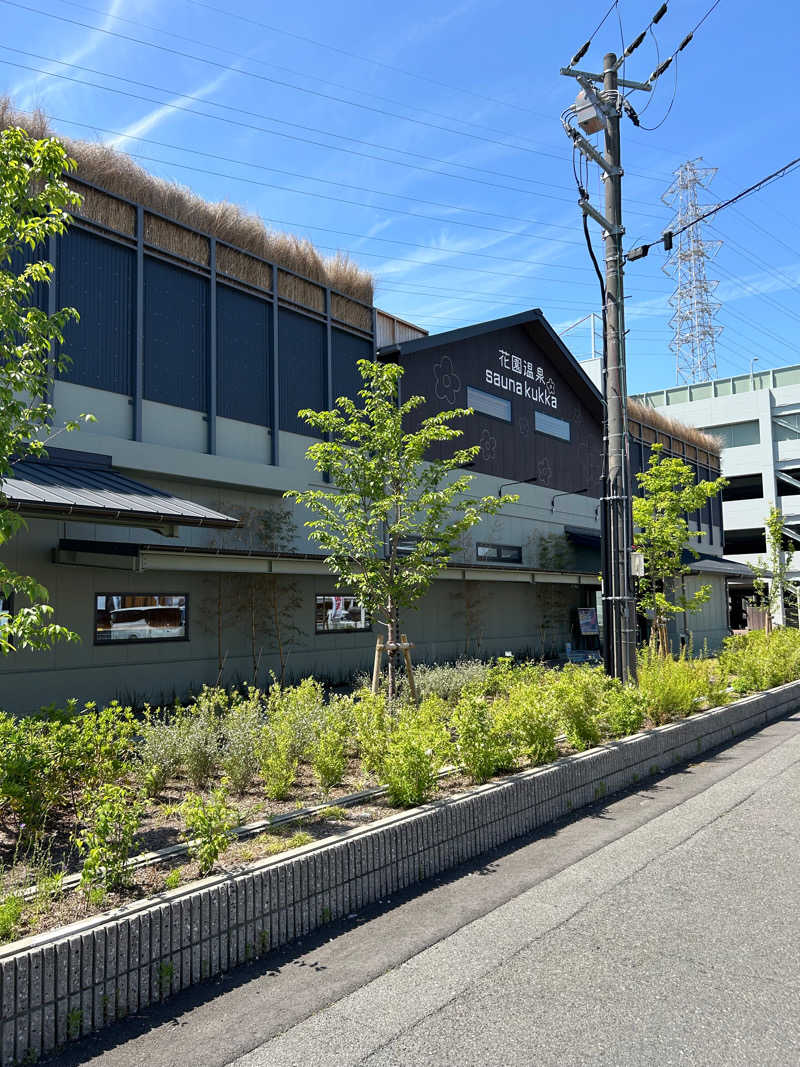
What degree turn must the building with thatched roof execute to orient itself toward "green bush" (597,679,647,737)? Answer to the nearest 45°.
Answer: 0° — it already faces it

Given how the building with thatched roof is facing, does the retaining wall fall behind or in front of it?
in front

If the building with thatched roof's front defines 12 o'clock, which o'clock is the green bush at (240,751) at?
The green bush is roughly at 1 o'clock from the building with thatched roof.

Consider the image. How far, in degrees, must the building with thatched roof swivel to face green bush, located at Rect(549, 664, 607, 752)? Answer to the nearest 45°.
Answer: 0° — it already faces it

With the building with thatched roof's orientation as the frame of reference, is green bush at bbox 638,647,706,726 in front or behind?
in front

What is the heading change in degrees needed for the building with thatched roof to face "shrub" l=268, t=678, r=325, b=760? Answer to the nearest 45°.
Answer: approximately 45° to its right

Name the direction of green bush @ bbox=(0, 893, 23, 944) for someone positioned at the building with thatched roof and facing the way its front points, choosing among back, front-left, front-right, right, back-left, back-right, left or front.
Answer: front-right

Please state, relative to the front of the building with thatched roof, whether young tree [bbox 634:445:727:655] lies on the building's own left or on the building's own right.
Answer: on the building's own left

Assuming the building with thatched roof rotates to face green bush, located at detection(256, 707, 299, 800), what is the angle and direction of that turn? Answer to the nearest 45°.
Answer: approximately 45° to its right

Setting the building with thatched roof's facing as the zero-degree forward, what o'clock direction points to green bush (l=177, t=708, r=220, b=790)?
The green bush is roughly at 1 o'clock from the building with thatched roof.
